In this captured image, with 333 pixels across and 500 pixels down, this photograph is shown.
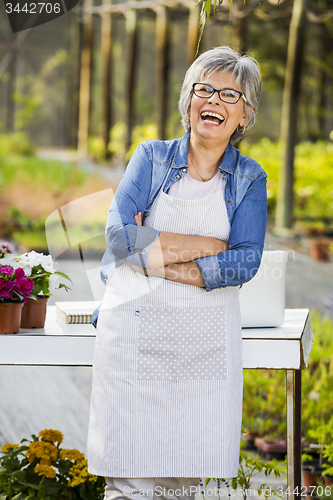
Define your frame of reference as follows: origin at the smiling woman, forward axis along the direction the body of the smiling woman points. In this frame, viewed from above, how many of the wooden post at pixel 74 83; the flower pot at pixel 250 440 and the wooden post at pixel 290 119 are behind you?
3

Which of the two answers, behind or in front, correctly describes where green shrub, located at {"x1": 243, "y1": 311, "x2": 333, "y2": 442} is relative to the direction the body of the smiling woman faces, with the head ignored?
behind

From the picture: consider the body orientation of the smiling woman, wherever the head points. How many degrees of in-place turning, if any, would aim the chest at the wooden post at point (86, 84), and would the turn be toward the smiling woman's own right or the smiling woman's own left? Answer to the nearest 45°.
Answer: approximately 180°

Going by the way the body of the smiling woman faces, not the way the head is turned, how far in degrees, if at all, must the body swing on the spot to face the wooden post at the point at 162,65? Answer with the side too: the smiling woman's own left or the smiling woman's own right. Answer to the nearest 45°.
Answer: approximately 180°

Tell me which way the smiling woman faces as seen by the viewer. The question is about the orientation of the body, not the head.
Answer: toward the camera

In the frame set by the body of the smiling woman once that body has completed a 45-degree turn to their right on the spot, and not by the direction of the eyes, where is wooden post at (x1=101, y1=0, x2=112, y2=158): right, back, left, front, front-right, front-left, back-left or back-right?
back-right

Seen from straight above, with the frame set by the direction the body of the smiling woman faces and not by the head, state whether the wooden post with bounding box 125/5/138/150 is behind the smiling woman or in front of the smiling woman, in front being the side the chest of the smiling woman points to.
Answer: behind

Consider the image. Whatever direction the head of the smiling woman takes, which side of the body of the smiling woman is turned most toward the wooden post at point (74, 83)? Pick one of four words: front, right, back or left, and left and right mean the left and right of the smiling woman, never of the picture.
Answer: back
